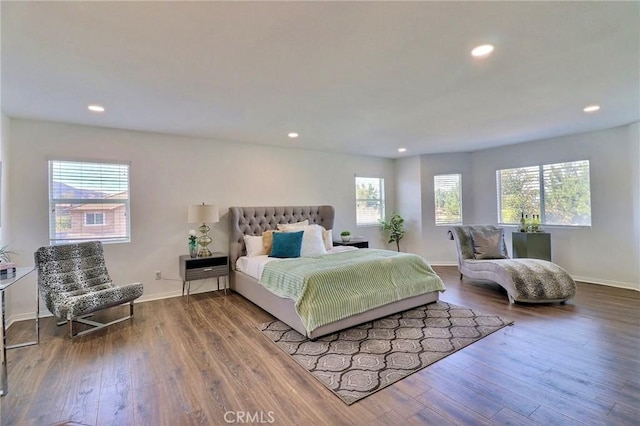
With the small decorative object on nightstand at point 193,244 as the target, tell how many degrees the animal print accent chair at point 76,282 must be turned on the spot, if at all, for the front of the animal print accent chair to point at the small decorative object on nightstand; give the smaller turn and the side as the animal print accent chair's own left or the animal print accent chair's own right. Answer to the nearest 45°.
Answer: approximately 45° to the animal print accent chair's own left

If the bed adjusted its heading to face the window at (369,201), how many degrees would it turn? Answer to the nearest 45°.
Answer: approximately 90° to its left

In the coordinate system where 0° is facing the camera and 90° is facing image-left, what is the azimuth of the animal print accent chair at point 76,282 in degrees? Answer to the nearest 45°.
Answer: approximately 315°

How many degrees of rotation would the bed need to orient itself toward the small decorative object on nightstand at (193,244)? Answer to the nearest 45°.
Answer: approximately 135° to its right

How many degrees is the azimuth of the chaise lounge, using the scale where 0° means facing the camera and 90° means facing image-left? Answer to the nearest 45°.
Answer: approximately 315°

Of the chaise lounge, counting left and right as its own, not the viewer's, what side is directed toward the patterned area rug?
right

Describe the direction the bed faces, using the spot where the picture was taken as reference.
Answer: facing the viewer and to the right of the viewer

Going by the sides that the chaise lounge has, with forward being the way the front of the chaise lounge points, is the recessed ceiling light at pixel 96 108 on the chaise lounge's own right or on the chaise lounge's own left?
on the chaise lounge's own right

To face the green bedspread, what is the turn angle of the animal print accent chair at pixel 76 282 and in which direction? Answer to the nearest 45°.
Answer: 0° — it already faces it

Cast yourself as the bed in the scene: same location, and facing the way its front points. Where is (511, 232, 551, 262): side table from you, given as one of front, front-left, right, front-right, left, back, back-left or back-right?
front-left

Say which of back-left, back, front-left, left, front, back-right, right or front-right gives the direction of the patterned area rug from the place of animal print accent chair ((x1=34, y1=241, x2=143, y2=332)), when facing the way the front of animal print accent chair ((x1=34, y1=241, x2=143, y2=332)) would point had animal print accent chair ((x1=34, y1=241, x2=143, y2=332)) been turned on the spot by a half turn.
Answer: back

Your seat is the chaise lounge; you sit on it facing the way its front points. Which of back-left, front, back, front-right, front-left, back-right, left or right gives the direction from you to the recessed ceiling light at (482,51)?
front-right

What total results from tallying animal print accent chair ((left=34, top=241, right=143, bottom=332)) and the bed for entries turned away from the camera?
0
